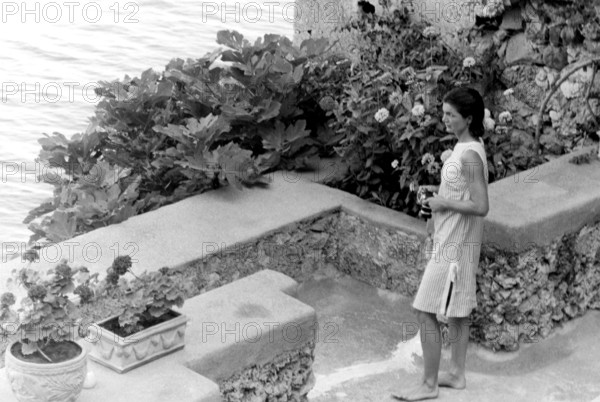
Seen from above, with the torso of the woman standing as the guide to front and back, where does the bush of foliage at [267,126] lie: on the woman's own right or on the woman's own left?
on the woman's own right

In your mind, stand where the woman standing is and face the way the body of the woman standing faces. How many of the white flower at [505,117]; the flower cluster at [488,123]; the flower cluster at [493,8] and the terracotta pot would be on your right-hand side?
3

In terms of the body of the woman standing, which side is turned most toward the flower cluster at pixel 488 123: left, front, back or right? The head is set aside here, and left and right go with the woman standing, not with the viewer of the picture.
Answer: right

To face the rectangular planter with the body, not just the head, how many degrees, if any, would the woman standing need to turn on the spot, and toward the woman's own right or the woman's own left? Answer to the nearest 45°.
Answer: approximately 45° to the woman's own left

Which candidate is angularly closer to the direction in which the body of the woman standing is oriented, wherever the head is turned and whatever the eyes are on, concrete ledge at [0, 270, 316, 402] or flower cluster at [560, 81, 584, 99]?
the concrete ledge

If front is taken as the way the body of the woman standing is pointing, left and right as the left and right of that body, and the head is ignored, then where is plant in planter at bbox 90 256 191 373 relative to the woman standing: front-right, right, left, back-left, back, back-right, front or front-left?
front-left

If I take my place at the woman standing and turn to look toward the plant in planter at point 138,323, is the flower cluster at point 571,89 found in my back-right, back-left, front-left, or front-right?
back-right

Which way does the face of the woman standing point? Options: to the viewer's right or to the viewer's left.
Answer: to the viewer's left

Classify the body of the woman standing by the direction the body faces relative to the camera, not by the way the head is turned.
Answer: to the viewer's left

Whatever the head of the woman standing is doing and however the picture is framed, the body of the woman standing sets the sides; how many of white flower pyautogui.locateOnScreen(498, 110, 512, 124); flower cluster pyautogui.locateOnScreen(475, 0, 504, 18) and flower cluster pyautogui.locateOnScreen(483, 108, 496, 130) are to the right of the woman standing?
3

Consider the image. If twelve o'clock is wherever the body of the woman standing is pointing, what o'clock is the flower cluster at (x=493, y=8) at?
The flower cluster is roughly at 3 o'clock from the woman standing.

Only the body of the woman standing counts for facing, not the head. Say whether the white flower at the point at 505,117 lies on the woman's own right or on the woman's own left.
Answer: on the woman's own right

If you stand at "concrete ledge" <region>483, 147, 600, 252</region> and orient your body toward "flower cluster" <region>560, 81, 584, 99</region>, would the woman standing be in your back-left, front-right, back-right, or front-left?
back-left

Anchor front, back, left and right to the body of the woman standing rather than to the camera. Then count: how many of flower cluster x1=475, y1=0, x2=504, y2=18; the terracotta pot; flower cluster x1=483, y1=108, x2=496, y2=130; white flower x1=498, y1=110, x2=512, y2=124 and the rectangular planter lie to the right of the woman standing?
3
